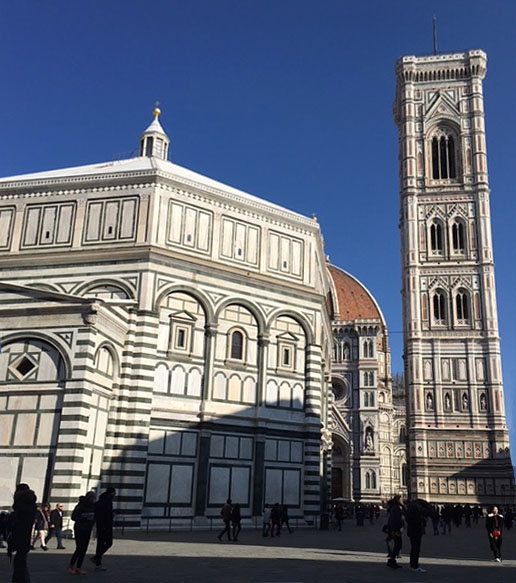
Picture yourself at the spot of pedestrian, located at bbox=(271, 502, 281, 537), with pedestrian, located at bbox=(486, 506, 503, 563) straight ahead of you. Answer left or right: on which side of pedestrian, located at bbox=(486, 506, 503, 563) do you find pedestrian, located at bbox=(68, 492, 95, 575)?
right

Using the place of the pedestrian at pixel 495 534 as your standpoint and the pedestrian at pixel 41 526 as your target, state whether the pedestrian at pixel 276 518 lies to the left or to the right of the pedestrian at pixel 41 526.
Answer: right

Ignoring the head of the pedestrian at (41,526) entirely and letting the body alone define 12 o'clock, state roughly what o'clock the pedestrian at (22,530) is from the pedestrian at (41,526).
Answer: the pedestrian at (22,530) is roughly at 3 o'clock from the pedestrian at (41,526).
